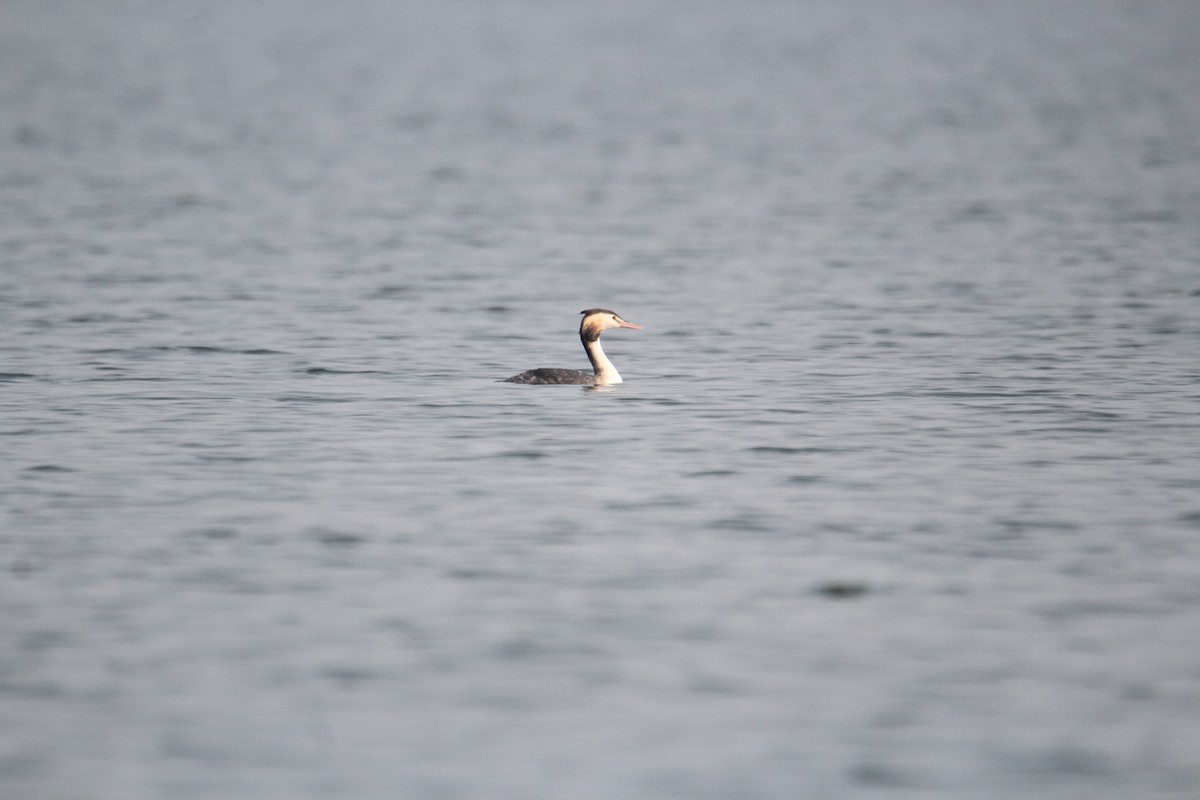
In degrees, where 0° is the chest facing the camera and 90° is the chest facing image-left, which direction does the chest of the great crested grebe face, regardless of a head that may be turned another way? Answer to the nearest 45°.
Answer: approximately 270°
